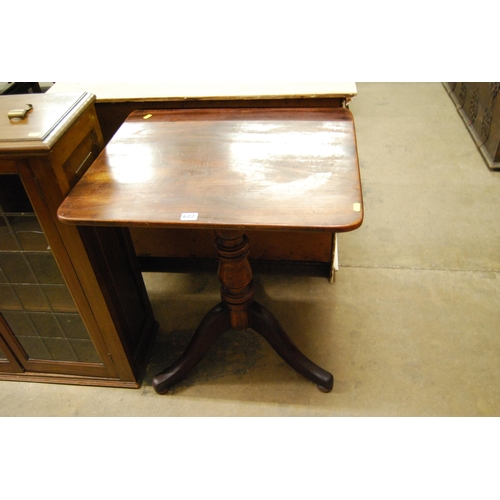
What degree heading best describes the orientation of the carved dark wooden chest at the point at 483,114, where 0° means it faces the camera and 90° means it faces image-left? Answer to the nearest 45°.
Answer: approximately 90°

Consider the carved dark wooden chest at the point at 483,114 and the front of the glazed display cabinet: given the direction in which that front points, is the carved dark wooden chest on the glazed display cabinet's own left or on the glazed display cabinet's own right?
on the glazed display cabinet's own left

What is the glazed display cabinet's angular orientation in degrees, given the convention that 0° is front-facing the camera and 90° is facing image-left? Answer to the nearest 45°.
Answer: approximately 0°

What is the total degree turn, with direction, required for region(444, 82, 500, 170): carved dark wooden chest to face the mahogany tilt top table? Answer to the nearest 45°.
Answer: approximately 90° to its left

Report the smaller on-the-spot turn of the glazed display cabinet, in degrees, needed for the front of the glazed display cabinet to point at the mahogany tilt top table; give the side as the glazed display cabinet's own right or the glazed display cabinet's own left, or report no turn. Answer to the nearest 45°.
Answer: approximately 45° to the glazed display cabinet's own left

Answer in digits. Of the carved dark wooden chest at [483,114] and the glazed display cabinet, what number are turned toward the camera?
1

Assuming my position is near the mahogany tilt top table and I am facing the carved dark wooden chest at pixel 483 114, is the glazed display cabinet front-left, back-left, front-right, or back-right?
back-left
